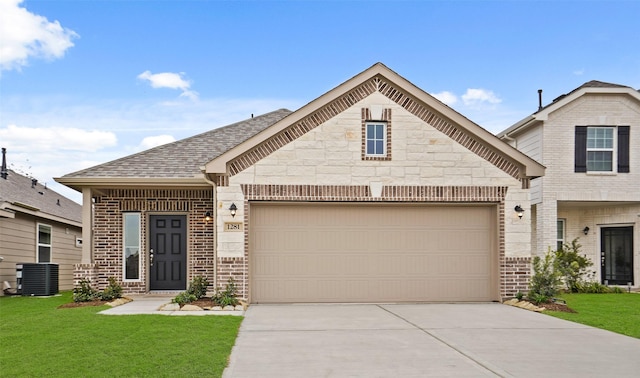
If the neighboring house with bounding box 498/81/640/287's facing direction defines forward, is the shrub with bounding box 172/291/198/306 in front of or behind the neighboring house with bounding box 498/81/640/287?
in front

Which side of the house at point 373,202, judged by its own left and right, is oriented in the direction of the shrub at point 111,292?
right

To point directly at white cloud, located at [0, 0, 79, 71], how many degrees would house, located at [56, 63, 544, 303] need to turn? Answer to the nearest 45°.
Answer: approximately 135° to its right

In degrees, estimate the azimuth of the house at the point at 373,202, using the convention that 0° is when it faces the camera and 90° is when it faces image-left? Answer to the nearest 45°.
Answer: approximately 0°

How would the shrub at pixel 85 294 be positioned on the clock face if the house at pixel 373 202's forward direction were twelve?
The shrub is roughly at 3 o'clock from the house.

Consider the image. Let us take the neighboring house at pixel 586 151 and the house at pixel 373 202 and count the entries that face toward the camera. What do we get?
2
